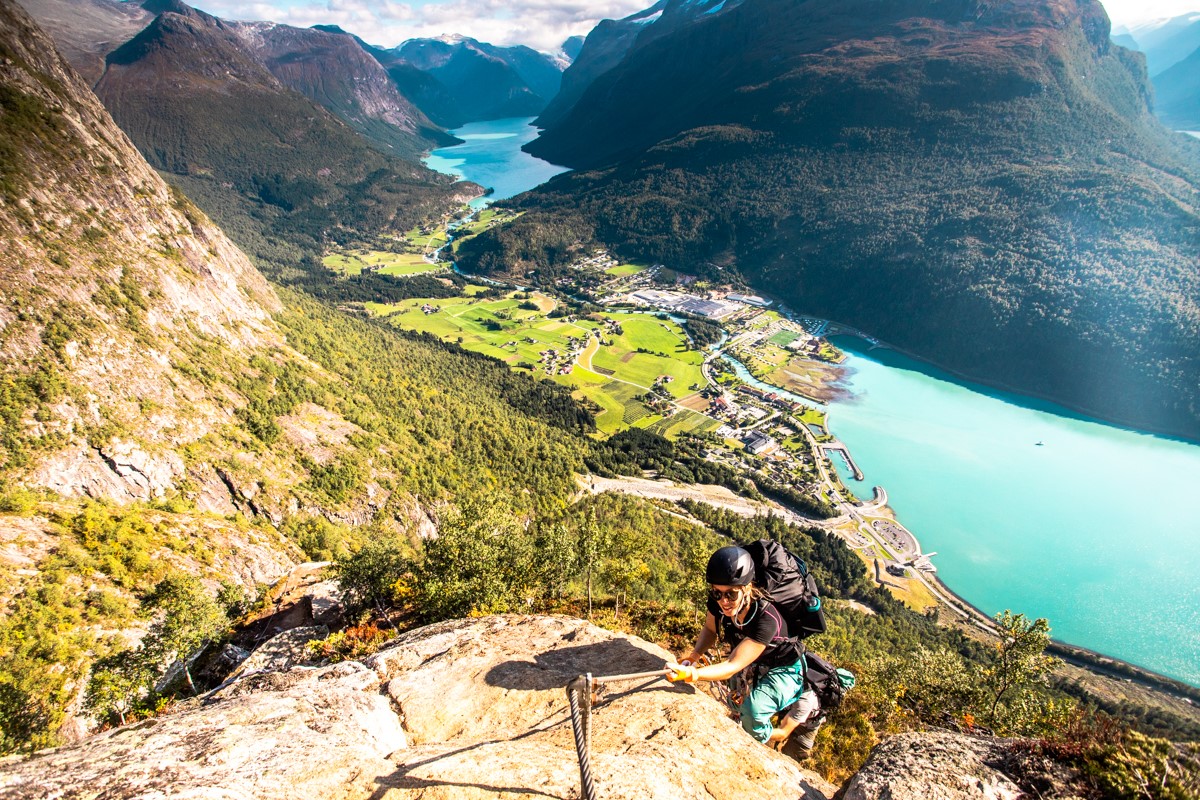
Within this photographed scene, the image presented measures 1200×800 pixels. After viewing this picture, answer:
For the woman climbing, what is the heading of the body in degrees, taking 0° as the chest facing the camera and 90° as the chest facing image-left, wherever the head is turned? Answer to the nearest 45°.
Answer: approximately 45°
